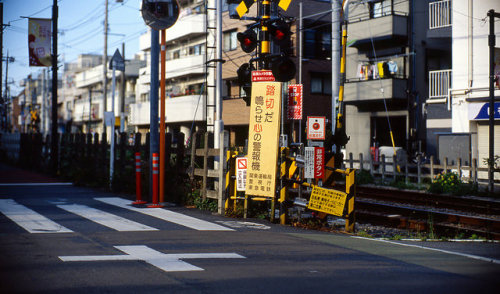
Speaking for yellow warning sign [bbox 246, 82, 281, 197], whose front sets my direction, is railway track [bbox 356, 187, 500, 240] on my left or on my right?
on my left

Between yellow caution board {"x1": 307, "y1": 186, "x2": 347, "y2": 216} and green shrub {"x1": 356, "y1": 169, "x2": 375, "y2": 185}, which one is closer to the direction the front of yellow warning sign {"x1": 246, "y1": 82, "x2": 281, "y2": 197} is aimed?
the yellow caution board

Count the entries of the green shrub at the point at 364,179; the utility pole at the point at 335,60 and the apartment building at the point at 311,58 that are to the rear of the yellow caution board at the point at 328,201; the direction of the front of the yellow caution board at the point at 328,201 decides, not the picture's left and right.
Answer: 3

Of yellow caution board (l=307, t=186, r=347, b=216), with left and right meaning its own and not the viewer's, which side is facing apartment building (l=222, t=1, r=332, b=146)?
back

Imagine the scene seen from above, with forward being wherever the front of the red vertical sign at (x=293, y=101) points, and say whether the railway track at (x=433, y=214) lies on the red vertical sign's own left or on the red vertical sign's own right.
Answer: on the red vertical sign's own left

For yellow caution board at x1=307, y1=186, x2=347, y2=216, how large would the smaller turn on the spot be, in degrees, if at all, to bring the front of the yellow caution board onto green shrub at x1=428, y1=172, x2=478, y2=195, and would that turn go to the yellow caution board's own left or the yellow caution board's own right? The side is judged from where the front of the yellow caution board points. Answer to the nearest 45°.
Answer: approximately 135° to the yellow caution board's own left

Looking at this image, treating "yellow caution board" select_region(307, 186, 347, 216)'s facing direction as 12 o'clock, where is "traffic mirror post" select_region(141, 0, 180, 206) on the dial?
The traffic mirror post is roughly at 4 o'clock from the yellow caution board.

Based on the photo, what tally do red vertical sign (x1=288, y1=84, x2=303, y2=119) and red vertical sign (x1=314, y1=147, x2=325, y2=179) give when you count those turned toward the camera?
2

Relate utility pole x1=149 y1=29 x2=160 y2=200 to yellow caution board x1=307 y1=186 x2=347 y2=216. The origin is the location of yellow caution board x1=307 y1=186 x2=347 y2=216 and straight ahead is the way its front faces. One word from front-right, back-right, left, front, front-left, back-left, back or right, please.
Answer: back-right

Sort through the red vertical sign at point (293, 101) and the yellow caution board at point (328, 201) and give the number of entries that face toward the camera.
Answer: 2
